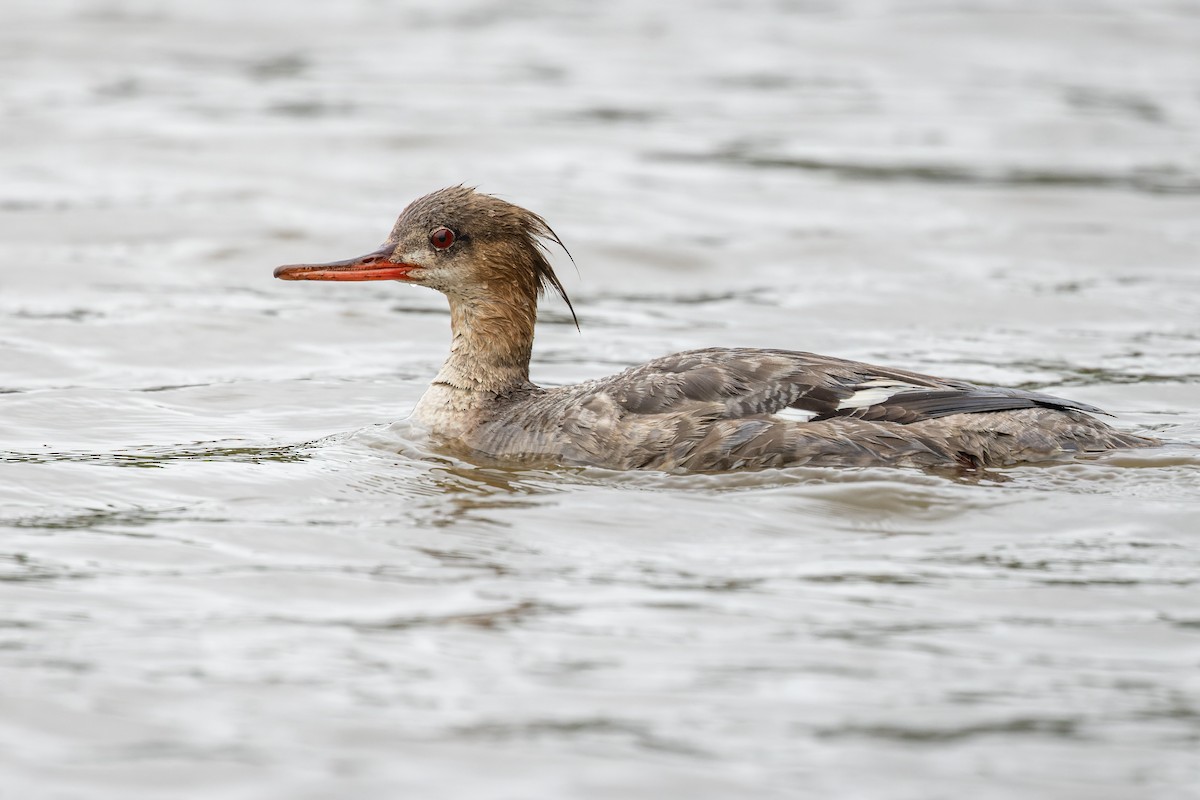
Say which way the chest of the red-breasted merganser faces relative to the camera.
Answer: to the viewer's left
